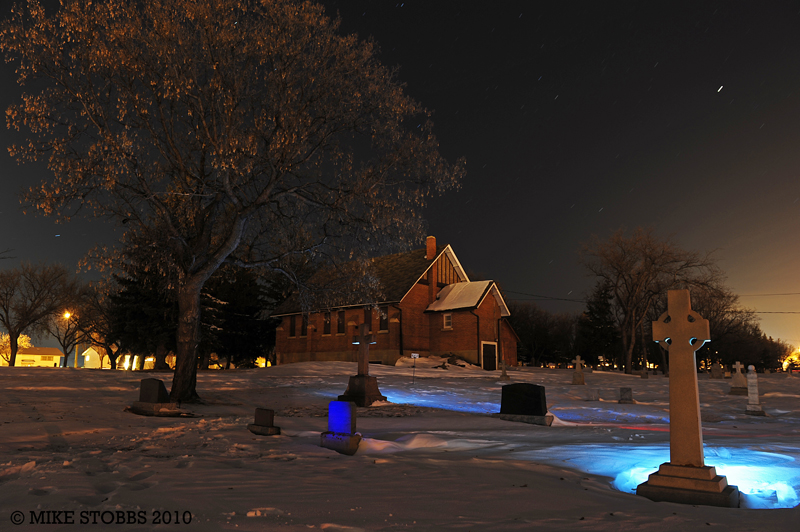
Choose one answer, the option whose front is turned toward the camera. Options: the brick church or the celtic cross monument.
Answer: the celtic cross monument

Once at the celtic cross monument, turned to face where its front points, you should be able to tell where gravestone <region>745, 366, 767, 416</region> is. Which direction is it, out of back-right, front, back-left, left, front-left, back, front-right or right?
back

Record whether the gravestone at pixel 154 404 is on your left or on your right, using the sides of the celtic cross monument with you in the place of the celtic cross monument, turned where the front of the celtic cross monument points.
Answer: on your right

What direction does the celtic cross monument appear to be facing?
toward the camera
